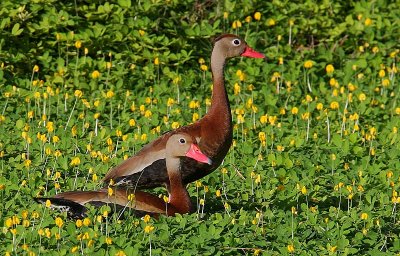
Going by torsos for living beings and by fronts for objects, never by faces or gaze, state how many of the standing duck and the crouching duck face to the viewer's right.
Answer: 2

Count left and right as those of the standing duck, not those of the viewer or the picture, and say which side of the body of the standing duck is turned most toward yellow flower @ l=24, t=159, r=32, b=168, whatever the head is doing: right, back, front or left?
back

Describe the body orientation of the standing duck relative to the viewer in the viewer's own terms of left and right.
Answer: facing to the right of the viewer

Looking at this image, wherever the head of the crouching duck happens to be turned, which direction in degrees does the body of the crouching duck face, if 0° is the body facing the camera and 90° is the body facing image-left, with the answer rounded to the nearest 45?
approximately 270°
